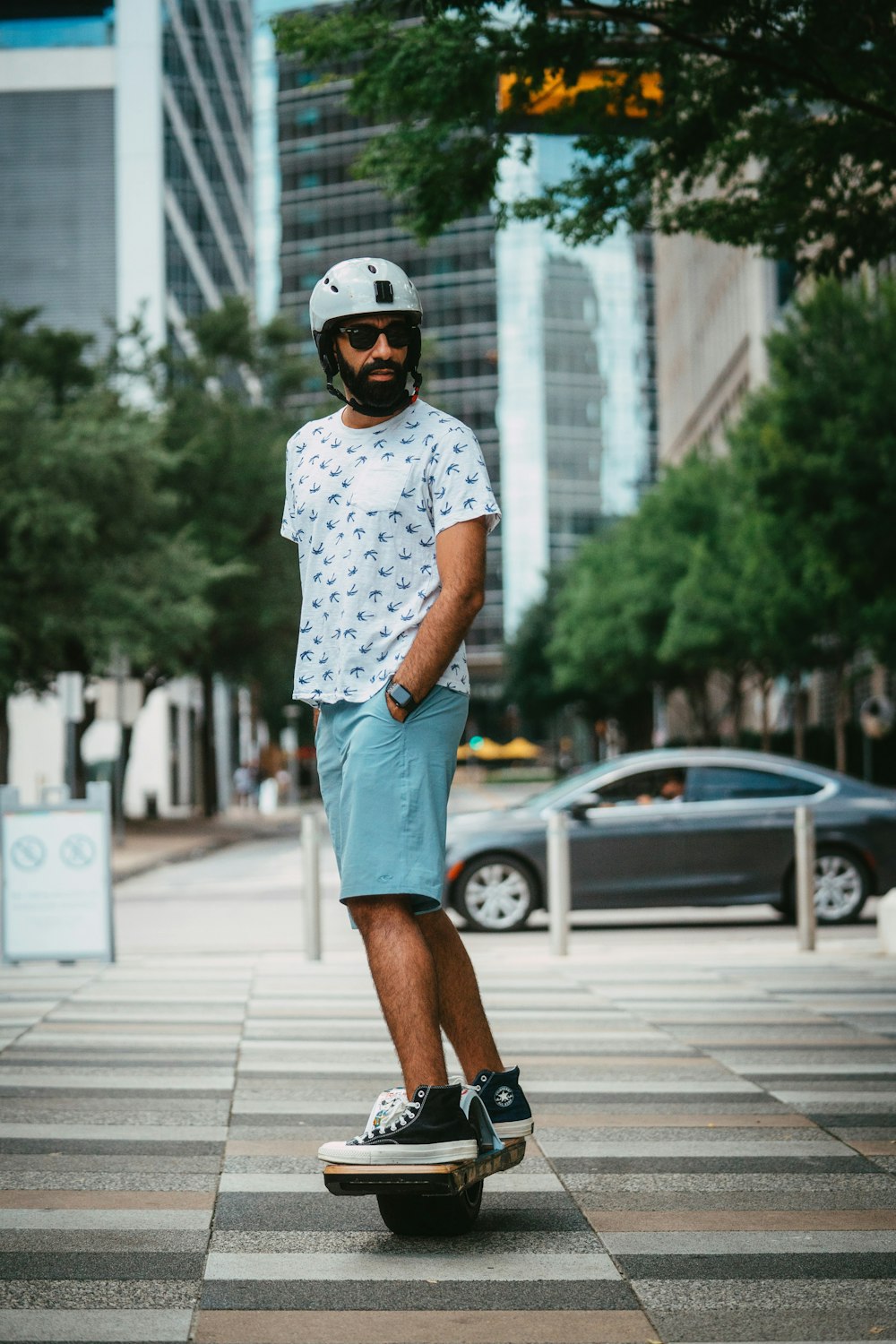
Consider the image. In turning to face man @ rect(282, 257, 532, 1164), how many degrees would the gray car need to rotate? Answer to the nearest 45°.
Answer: approximately 90° to its left

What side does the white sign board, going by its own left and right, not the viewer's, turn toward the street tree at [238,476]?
back

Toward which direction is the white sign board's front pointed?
toward the camera

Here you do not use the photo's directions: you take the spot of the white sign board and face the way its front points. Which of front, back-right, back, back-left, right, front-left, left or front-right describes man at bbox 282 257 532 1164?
front

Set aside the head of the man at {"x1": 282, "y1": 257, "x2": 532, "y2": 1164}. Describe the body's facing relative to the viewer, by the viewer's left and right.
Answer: facing the viewer and to the left of the viewer

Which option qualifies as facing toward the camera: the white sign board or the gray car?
the white sign board

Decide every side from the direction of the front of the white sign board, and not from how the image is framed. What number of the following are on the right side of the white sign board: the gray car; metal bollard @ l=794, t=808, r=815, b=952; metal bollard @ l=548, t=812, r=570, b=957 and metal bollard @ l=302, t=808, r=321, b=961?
0

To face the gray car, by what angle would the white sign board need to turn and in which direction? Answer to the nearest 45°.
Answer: approximately 135° to its left

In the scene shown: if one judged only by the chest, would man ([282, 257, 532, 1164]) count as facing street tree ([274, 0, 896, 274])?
no

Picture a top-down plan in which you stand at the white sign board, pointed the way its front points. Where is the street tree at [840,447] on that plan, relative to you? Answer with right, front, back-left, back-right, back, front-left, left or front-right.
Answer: back-left

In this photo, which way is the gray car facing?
to the viewer's left

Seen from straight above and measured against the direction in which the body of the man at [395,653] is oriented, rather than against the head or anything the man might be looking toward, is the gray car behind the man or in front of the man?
behind

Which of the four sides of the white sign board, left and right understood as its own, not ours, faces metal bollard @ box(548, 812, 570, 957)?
left
